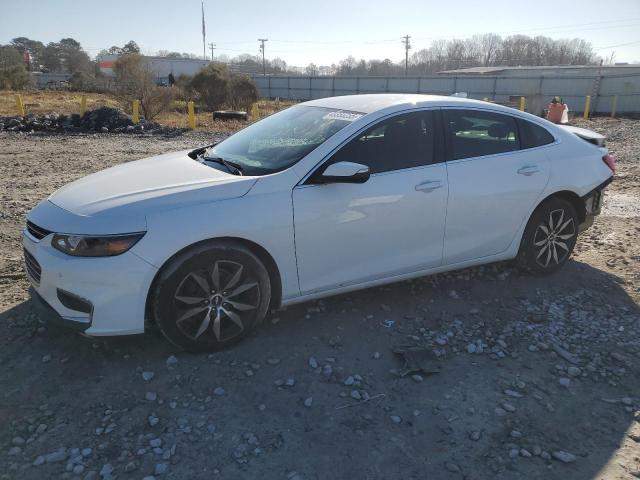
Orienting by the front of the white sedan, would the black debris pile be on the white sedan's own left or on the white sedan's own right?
on the white sedan's own right

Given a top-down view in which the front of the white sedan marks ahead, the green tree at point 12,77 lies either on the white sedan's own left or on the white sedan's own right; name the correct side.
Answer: on the white sedan's own right

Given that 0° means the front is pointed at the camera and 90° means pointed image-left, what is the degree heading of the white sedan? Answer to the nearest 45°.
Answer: approximately 45°

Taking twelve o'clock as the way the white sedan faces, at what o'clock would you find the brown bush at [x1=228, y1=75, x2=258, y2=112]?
The brown bush is roughly at 4 o'clock from the white sedan.

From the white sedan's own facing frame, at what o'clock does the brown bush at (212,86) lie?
The brown bush is roughly at 4 o'clock from the white sedan.

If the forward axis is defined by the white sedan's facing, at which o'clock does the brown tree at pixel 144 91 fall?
The brown tree is roughly at 4 o'clock from the white sedan.

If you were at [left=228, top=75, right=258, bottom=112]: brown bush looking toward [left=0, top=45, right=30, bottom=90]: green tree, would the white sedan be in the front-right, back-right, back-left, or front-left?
back-left

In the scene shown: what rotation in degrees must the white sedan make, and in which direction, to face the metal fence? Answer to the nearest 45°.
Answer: approximately 180°

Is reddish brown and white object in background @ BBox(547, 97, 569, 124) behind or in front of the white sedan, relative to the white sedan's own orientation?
behind
